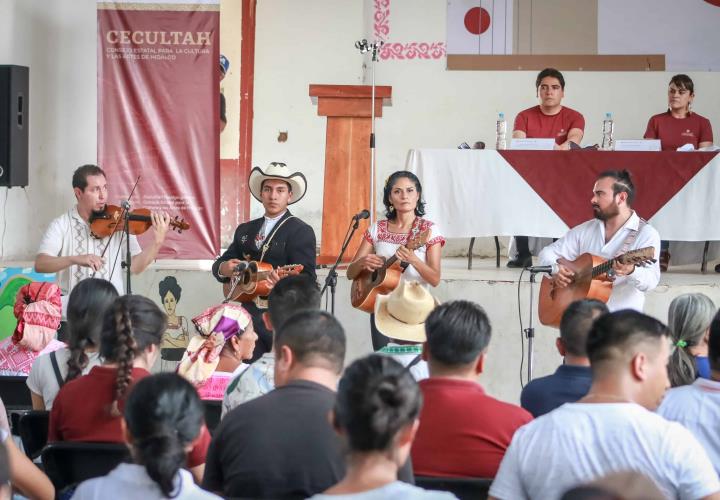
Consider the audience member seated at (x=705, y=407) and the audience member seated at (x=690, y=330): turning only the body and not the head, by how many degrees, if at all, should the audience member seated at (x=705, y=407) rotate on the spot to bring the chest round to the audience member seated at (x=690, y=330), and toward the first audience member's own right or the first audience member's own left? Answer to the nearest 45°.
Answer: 0° — they already face them

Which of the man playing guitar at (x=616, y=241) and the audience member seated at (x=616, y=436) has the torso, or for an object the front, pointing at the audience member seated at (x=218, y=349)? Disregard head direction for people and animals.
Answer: the man playing guitar

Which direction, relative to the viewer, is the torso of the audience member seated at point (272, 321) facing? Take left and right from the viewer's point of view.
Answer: facing away from the viewer

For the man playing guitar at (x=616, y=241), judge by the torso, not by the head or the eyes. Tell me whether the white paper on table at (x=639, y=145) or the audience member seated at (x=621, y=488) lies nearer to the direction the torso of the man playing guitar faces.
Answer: the audience member seated

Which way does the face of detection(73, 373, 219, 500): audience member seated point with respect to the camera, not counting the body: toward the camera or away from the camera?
away from the camera

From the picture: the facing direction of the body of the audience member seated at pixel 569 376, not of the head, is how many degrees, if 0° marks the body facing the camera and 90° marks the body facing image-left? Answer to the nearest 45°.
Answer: approximately 180°

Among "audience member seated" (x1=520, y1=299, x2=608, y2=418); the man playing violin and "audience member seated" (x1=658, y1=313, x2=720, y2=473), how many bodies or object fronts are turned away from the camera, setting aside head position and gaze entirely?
2

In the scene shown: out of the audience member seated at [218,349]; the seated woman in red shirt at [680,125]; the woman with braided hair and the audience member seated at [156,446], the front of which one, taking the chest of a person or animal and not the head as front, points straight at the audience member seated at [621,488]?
the seated woman in red shirt

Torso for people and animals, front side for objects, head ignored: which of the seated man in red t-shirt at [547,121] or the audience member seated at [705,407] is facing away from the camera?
the audience member seated

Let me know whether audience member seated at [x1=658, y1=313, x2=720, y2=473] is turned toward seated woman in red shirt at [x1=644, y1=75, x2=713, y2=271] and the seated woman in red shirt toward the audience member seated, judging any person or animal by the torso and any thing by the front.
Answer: yes

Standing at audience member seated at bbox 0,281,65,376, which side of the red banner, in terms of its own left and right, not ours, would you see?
front

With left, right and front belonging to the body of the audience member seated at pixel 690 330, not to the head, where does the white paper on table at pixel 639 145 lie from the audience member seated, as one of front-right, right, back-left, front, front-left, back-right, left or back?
front-left

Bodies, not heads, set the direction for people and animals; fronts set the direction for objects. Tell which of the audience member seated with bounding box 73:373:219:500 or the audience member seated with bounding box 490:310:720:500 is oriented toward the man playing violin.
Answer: the audience member seated with bounding box 73:373:219:500

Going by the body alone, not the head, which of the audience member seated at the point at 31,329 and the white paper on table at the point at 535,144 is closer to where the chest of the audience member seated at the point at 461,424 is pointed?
the white paper on table

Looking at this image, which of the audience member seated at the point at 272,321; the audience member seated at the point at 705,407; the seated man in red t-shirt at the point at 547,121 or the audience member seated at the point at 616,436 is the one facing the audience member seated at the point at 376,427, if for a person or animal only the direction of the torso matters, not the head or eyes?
the seated man in red t-shirt

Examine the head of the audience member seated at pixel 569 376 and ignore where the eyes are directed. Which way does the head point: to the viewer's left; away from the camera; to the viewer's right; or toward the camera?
away from the camera

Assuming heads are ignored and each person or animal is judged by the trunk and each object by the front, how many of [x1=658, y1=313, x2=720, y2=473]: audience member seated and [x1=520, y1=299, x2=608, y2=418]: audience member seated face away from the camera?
2

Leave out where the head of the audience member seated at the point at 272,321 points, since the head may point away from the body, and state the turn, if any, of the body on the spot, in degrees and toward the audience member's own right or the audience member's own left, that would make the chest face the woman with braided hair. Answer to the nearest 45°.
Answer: approximately 135° to the audience member's own left

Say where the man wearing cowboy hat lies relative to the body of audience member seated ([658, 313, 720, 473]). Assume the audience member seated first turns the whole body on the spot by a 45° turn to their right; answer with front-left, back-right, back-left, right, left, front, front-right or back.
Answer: left

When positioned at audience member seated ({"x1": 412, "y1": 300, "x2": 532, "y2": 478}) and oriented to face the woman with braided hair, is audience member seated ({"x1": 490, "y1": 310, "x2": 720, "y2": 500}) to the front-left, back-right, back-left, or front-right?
back-left

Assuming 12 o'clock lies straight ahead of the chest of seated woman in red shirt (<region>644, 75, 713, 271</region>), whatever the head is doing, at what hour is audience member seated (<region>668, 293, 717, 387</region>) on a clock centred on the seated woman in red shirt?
The audience member seated is roughly at 12 o'clock from the seated woman in red shirt.
